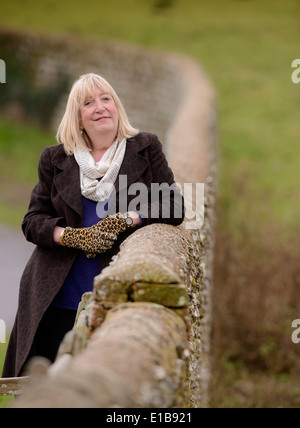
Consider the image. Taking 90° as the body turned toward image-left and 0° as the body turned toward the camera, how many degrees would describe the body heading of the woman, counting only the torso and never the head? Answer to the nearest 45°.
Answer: approximately 0°
